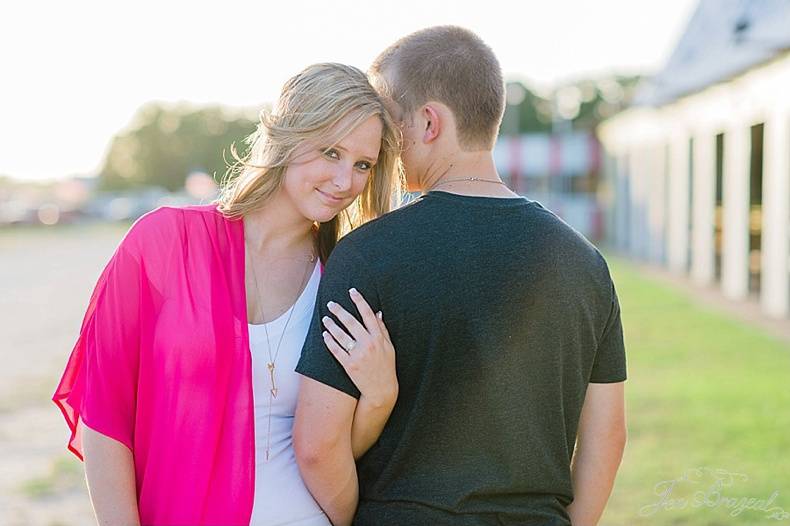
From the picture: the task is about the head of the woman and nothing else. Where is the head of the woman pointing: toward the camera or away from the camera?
toward the camera

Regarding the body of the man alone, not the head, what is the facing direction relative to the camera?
away from the camera

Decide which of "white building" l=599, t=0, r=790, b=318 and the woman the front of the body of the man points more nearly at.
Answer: the white building

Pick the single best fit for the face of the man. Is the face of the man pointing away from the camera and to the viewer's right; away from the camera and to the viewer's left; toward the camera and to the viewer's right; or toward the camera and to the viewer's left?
away from the camera and to the viewer's left

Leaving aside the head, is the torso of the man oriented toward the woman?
no

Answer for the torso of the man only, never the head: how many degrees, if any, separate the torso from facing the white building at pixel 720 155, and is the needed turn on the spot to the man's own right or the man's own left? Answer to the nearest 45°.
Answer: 0° — they already face it
